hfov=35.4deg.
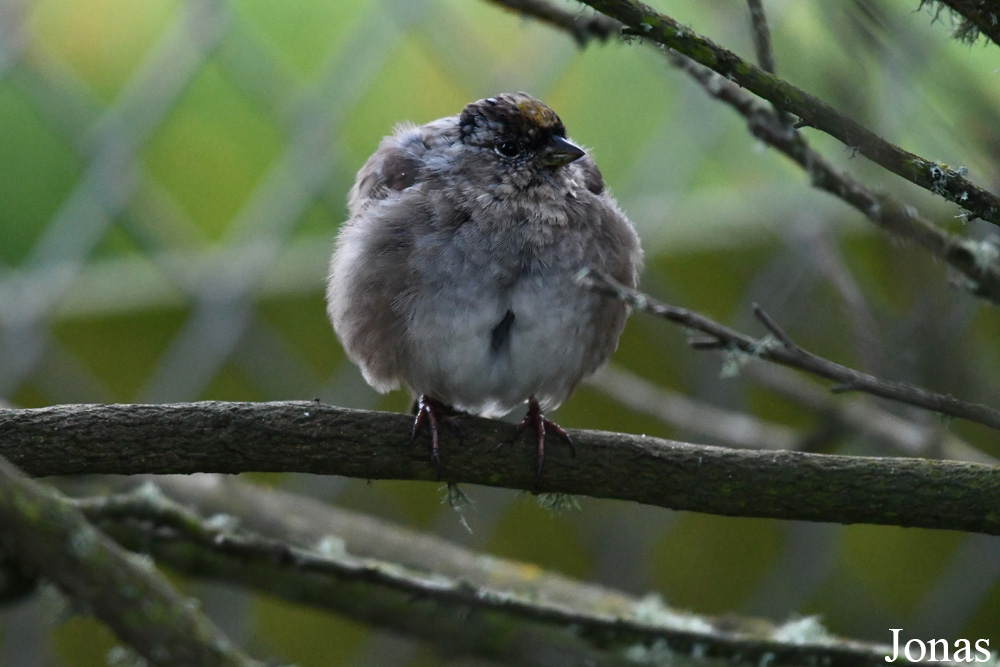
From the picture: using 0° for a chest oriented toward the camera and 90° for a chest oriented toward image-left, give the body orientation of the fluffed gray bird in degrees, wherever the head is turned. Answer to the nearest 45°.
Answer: approximately 0°

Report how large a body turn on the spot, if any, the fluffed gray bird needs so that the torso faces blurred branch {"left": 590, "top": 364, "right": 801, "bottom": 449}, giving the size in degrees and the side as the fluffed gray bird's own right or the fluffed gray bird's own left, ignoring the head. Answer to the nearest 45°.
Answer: approximately 135° to the fluffed gray bird's own left
